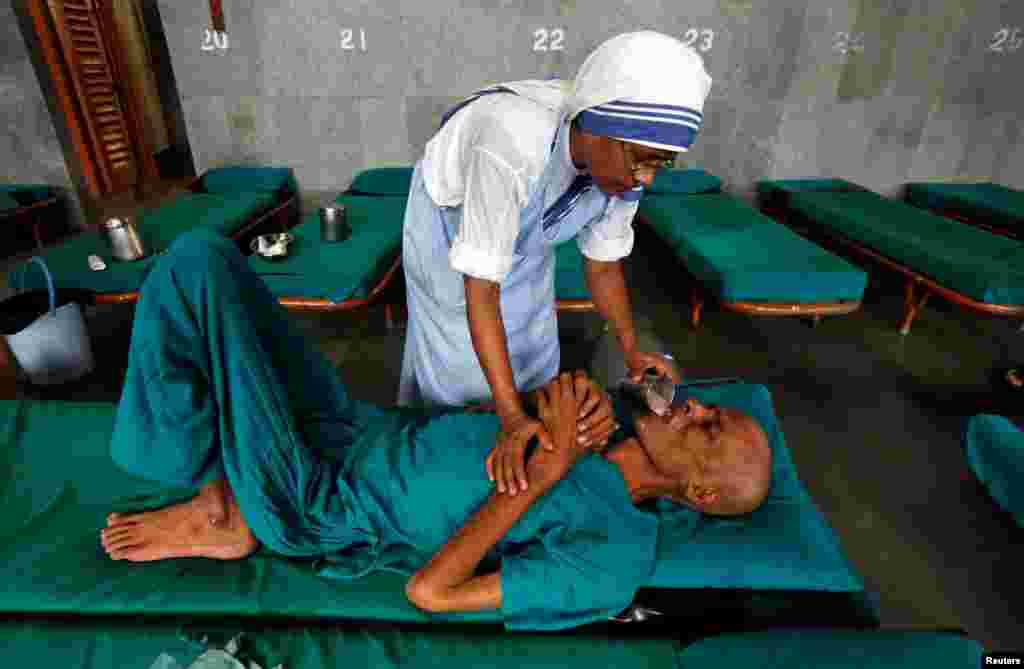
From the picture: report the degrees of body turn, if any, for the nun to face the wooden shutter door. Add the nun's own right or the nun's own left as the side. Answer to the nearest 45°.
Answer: approximately 180°

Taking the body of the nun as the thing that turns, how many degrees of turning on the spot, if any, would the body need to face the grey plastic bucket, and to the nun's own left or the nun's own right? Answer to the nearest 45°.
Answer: approximately 135° to the nun's own right

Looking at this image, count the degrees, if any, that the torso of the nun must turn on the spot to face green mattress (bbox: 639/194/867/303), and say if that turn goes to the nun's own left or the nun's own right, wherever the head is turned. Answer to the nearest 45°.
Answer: approximately 90° to the nun's own left

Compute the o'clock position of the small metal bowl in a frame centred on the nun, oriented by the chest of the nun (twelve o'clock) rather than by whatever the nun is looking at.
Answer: The small metal bowl is roughly at 6 o'clock from the nun.

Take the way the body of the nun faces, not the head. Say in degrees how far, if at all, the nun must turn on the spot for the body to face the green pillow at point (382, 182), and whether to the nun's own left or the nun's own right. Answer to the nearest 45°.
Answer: approximately 180°

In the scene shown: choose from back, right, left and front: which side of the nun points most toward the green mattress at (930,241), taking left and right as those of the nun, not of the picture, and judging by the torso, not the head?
left

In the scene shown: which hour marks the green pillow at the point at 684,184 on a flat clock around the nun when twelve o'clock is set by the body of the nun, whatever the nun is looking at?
The green pillow is roughly at 8 o'clock from the nun.

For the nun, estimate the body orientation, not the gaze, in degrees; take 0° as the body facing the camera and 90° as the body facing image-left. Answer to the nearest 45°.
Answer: approximately 315°

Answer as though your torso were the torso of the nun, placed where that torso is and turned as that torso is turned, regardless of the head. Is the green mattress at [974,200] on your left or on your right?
on your left

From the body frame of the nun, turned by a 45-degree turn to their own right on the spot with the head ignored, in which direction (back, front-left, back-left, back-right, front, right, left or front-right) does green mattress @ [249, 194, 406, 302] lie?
back-right

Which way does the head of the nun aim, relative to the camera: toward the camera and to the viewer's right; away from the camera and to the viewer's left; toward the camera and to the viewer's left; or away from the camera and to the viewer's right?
toward the camera and to the viewer's right

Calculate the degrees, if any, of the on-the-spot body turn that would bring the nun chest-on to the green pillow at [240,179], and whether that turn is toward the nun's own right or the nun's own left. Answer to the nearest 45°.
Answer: approximately 180°

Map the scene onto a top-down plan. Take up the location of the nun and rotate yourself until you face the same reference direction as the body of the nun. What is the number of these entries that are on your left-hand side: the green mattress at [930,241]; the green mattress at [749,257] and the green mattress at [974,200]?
3

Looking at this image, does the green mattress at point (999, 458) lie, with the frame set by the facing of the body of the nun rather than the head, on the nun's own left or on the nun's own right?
on the nun's own left

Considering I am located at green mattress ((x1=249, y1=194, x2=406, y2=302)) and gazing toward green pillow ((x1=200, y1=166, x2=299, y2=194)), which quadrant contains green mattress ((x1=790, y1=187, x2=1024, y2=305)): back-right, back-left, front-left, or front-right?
back-right
